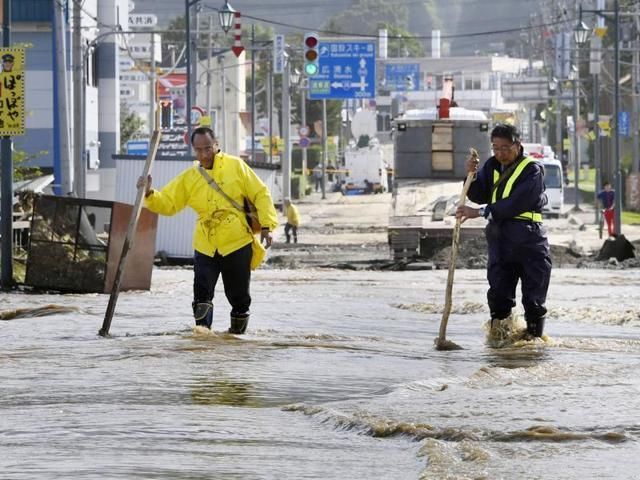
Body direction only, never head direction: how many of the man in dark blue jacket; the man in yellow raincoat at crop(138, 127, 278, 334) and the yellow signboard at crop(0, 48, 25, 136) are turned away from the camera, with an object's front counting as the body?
0

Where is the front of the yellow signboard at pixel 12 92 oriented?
toward the camera

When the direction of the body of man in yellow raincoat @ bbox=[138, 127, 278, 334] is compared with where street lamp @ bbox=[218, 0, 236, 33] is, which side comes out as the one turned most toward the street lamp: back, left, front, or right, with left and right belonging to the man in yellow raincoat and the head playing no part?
back

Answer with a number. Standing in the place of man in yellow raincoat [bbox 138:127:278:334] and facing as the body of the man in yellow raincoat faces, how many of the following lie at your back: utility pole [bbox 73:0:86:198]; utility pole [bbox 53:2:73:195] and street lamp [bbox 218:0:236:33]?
3

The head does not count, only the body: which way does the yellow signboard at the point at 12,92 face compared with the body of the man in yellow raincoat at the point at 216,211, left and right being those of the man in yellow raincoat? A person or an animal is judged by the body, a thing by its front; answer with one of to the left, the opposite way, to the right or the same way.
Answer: the same way

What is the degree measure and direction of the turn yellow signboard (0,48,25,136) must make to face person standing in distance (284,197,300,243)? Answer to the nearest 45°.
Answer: approximately 180°

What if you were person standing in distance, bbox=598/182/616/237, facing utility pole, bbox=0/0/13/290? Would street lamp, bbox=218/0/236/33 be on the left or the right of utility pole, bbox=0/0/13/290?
right

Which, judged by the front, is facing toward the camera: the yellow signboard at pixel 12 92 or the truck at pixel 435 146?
the yellow signboard

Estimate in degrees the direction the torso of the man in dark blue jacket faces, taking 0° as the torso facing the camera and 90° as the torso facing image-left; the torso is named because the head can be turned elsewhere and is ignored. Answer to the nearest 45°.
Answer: approximately 45°

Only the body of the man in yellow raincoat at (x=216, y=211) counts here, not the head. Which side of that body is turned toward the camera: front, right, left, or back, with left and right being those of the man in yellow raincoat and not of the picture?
front

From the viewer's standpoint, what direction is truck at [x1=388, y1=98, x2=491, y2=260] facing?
away from the camera

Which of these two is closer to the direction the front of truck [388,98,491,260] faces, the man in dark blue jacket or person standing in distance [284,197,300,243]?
the person standing in distance

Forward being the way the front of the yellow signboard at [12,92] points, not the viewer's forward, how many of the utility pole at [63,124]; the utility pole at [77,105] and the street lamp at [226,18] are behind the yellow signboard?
3
